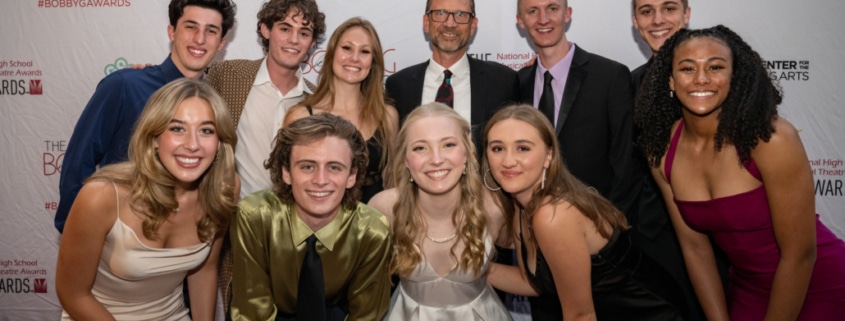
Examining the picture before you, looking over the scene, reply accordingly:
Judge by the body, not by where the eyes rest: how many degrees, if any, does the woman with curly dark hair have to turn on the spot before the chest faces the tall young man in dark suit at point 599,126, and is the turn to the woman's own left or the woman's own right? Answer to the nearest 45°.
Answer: approximately 90° to the woman's own right

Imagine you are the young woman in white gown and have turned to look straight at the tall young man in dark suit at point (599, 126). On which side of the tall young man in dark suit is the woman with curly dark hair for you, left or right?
right

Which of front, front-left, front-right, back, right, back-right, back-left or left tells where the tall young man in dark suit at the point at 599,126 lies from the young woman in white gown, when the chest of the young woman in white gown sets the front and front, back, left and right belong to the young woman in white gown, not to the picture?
back-left

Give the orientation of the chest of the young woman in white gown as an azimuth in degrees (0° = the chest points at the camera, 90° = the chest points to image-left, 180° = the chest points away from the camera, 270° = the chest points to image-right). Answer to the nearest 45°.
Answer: approximately 0°

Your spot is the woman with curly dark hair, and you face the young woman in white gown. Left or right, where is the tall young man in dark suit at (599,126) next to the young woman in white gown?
right

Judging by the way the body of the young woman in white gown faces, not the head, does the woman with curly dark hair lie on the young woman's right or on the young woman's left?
on the young woman's left
